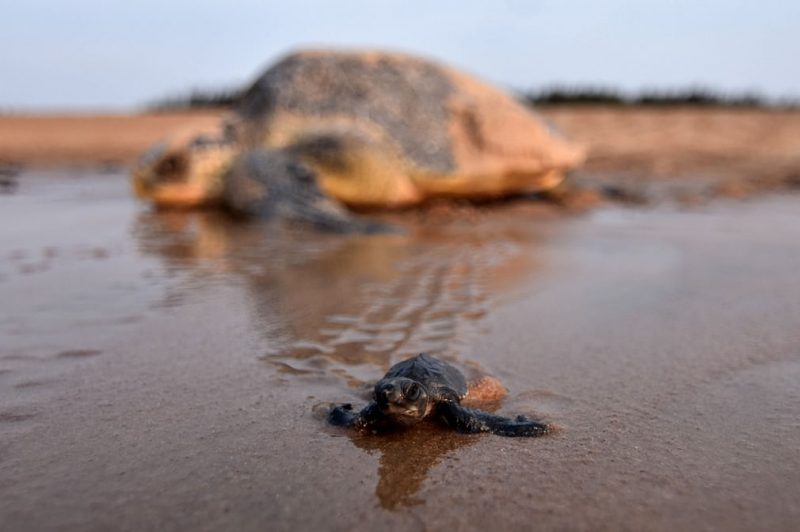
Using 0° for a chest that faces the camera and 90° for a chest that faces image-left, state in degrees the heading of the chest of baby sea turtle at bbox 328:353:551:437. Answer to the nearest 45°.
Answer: approximately 45°

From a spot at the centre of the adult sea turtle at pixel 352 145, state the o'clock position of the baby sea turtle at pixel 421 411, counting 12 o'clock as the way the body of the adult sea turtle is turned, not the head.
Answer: The baby sea turtle is roughly at 9 o'clock from the adult sea turtle.

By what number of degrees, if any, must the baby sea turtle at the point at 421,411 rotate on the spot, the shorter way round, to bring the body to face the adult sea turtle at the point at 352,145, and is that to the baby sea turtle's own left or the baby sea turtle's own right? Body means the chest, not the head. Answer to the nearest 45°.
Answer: approximately 135° to the baby sea turtle's own right

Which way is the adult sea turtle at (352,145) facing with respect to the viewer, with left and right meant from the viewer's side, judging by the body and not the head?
facing to the left of the viewer
